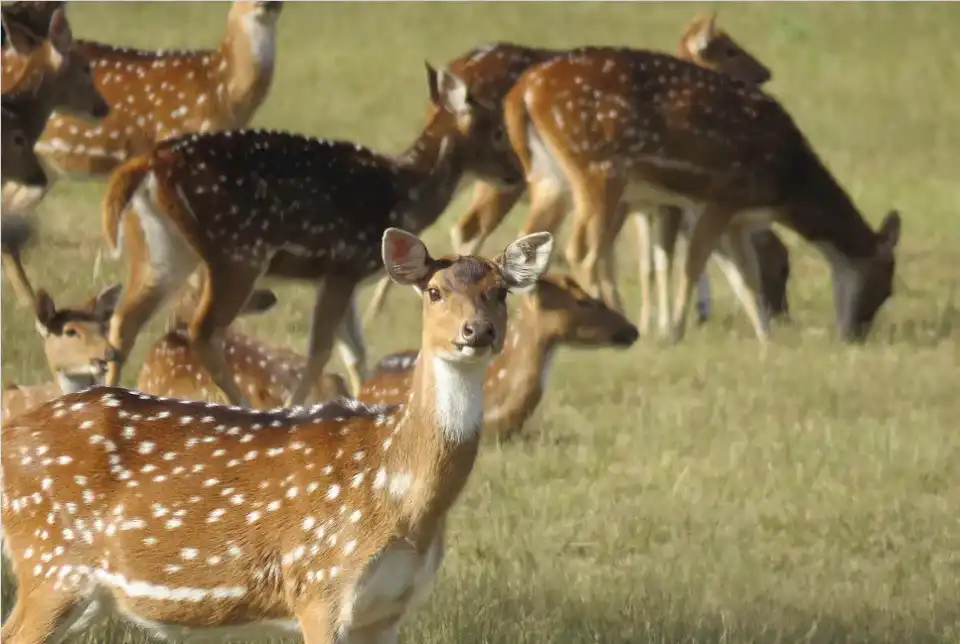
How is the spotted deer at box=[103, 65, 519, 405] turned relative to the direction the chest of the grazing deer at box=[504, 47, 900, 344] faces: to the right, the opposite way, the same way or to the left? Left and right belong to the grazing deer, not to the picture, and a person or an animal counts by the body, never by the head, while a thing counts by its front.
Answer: the same way

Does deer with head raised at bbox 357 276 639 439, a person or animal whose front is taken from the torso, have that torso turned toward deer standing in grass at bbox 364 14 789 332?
no

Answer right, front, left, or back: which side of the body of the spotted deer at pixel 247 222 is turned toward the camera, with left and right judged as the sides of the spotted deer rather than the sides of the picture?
right

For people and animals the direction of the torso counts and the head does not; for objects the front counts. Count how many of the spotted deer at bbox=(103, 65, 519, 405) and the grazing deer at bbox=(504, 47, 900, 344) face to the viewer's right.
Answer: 2

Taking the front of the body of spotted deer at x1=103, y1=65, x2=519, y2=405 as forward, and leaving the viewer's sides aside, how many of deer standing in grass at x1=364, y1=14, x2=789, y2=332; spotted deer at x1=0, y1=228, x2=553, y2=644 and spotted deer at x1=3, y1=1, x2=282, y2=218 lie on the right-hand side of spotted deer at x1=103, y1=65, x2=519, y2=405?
1

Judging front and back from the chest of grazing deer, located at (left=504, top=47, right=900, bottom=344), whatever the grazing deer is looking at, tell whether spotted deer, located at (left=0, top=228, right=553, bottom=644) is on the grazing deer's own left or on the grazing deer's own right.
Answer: on the grazing deer's own right

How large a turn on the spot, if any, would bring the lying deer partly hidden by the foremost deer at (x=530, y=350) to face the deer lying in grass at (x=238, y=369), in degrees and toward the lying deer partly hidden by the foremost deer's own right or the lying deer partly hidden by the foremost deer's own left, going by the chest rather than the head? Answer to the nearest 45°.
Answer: approximately 180°

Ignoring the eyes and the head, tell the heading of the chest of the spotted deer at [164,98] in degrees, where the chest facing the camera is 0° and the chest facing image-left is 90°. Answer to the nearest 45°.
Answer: approximately 270°

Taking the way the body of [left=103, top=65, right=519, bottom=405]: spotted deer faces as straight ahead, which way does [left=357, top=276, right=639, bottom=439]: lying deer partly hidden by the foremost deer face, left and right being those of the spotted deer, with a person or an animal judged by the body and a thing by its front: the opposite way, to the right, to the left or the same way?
the same way

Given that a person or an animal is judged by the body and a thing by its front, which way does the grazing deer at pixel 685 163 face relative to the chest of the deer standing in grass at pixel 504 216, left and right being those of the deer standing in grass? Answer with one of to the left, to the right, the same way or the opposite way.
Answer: the same way

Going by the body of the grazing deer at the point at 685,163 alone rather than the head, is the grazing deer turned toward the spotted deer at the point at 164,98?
no

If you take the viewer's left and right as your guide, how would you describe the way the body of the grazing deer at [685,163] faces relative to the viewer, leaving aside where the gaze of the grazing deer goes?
facing to the right of the viewer

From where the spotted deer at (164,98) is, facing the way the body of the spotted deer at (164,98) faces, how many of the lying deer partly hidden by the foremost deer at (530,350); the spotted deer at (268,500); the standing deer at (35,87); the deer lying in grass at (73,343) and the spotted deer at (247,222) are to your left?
0

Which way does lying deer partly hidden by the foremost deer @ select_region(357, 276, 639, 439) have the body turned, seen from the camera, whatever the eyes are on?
to the viewer's right

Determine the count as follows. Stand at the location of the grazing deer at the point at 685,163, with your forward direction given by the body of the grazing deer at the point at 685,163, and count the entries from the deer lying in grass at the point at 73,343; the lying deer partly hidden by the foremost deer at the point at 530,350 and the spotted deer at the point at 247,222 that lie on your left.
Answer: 0

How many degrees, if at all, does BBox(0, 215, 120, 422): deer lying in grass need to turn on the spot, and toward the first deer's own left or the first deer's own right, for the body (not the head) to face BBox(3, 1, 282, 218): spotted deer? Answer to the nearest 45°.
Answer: approximately 135° to the first deer's own left
